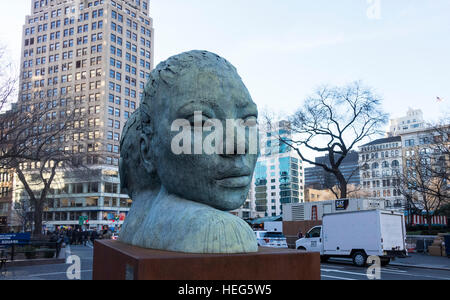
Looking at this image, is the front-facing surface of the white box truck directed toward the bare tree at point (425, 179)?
no

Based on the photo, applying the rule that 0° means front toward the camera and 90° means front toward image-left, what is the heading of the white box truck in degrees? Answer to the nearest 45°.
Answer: approximately 135°
